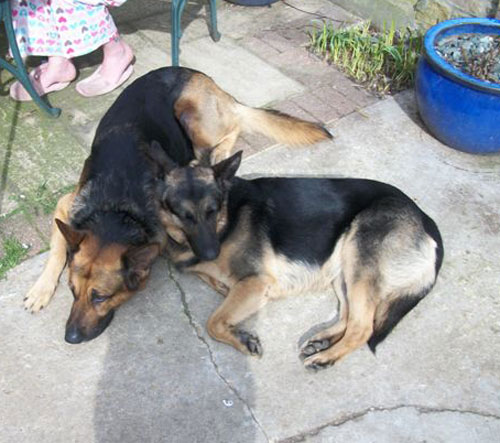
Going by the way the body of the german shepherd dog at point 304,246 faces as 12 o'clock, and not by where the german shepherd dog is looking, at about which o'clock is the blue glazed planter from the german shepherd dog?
The blue glazed planter is roughly at 4 o'clock from the german shepherd dog.

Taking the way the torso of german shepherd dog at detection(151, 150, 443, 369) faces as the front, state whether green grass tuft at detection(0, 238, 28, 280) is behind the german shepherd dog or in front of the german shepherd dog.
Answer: in front

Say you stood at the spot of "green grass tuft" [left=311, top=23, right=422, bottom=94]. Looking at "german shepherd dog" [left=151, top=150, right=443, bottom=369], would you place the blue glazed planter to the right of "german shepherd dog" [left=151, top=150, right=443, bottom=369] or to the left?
left

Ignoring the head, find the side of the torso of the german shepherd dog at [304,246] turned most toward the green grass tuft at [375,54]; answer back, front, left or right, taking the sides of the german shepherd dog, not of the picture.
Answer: right

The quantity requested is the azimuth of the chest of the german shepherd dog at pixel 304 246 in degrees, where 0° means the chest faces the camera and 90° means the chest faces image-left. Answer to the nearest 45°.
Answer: approximately 90°
